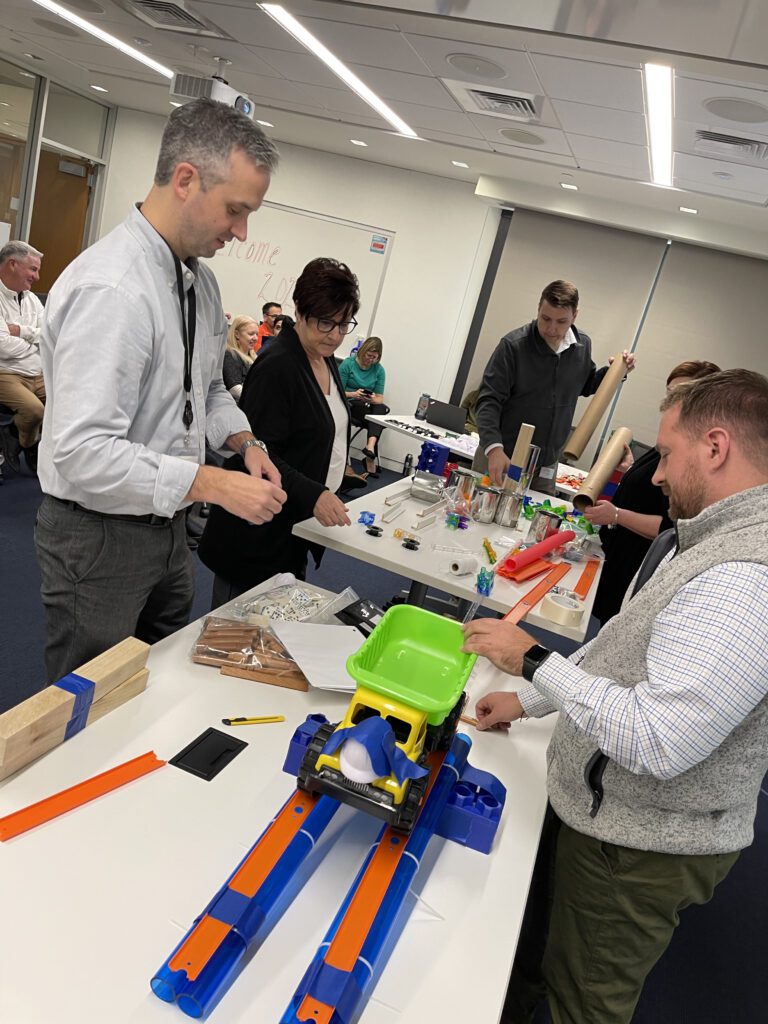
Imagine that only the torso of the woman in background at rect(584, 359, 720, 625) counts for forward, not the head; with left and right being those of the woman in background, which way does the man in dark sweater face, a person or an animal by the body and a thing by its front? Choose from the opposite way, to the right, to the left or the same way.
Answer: to the left

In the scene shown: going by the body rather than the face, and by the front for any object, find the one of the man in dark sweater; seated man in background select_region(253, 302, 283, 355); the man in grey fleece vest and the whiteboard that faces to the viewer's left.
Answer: the man in grey fleece vest

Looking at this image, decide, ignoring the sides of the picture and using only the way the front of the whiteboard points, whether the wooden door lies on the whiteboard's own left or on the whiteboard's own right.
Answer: on the whiteboard's own right

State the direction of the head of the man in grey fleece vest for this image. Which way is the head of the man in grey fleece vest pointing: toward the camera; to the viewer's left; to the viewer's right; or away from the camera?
to the viewer's left

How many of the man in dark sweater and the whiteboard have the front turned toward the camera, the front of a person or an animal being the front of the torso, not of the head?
2

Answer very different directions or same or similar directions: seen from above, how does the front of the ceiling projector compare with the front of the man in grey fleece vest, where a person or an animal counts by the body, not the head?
very different directions

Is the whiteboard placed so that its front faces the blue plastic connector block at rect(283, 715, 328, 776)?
yes

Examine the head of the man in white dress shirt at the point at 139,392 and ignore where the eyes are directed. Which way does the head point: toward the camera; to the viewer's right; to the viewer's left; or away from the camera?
to the viewer's right

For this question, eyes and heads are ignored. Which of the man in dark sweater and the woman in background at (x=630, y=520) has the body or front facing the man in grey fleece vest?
the man in dark sweater

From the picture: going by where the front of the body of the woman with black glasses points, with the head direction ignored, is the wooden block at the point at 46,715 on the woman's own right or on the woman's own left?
on the woman's own right

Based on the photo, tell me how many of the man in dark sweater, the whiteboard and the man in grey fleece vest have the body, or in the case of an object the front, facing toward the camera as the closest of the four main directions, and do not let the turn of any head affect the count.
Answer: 2
